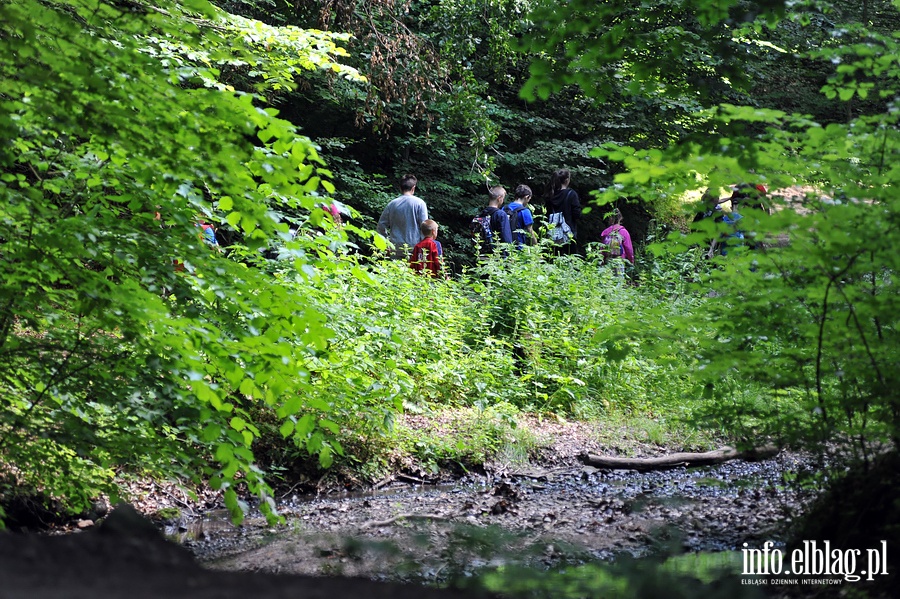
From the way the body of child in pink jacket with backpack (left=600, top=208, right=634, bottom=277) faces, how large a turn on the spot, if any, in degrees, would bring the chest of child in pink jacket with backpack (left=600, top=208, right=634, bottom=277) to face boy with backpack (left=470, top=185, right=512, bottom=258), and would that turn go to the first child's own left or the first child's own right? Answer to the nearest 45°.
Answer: approximately 135° to the first child's own left

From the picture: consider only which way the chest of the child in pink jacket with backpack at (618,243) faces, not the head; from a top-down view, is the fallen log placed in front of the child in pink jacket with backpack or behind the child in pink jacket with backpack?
behind

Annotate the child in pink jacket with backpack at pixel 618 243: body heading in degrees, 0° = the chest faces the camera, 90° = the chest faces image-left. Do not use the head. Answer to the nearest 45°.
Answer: approximately 180°

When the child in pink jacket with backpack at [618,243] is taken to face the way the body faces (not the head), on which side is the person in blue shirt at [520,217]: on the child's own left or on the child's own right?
on the child's own left
